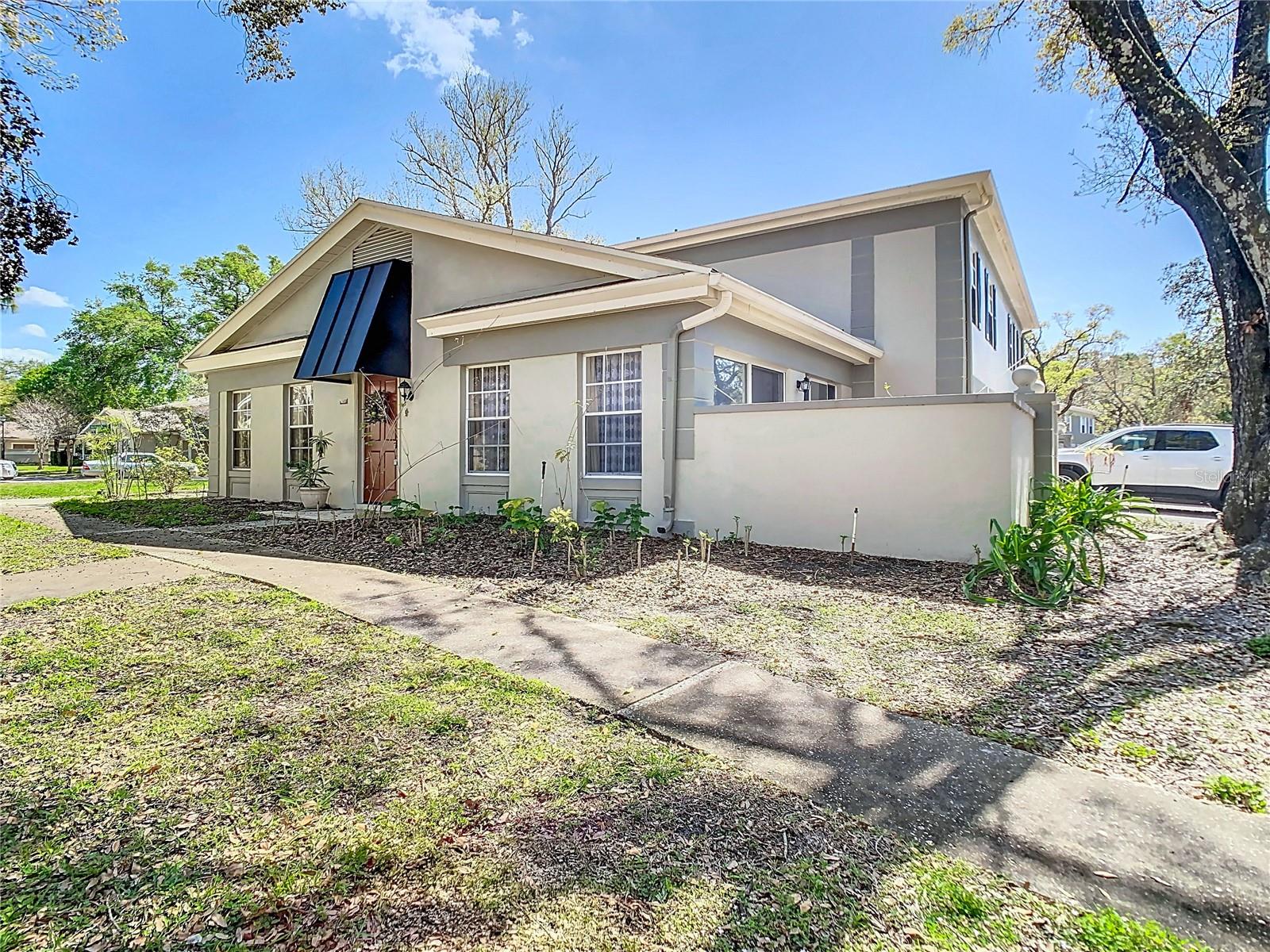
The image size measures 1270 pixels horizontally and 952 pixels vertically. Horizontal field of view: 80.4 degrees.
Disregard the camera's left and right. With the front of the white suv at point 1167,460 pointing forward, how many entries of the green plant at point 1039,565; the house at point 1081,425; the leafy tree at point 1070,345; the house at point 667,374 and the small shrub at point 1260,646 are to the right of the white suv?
2

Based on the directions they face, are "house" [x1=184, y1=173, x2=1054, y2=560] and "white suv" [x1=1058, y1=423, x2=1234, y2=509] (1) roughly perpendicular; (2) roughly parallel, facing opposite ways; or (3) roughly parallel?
roughly perpendicular

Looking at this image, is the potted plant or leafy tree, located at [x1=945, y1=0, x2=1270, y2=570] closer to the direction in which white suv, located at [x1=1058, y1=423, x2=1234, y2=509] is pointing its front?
the potted plant

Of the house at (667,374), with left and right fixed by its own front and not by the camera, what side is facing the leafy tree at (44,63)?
front

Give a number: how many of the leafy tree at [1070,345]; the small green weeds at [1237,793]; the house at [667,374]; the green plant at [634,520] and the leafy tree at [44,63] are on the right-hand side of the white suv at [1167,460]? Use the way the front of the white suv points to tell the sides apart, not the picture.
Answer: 1

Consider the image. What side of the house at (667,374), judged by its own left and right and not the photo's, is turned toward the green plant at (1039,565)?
left

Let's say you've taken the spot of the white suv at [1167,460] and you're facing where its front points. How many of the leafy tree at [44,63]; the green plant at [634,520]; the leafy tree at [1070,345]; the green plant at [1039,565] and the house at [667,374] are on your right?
1

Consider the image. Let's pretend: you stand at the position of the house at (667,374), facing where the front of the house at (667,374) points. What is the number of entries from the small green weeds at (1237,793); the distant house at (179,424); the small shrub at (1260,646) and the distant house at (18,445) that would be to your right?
2

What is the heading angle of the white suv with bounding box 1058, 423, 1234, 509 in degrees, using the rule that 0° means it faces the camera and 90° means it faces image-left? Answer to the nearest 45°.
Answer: approximately 90°

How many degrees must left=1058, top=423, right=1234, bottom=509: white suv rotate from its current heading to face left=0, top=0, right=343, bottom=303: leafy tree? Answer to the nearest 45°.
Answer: approximately 45° to its left

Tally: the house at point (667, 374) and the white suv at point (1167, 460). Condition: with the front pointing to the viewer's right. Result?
0

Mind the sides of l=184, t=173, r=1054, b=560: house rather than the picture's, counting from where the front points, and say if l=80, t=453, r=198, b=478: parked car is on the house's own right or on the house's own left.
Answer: on the house's own right

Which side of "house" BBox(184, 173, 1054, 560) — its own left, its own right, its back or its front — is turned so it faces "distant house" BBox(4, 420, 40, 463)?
right

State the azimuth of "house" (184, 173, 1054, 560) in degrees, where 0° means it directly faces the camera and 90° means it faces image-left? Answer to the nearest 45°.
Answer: approximately 45°

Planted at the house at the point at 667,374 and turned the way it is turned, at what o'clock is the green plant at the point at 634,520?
The green plant is roughly at 11 o'clock from the house.

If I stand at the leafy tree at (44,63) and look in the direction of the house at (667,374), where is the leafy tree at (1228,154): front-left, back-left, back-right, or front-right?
front-right
